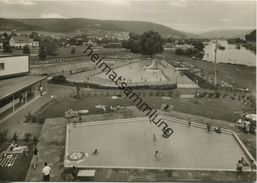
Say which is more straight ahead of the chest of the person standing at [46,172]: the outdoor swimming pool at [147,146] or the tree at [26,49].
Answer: the tree

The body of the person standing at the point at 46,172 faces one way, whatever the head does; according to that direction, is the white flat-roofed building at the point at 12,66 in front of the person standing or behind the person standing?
in front

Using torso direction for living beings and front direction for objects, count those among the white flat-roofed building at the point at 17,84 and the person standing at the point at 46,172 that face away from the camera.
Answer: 1

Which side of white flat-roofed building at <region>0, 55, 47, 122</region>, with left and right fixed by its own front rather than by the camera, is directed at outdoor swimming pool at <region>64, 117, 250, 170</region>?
front

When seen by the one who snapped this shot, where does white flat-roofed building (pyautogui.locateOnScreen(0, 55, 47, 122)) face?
facing the viewer and to the right of the viewer

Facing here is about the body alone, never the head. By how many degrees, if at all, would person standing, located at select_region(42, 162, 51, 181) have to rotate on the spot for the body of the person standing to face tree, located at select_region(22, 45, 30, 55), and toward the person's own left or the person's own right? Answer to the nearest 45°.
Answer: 0° — they already face it

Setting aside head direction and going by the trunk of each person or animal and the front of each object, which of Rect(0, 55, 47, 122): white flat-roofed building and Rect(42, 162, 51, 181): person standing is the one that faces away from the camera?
the person standing

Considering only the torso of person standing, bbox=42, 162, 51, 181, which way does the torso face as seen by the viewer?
away from the camera

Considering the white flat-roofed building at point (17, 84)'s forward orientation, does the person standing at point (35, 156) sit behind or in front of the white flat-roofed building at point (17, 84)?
in front

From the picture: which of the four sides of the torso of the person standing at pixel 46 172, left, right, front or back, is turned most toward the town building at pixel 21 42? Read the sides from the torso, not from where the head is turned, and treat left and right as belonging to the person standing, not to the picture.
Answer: front
